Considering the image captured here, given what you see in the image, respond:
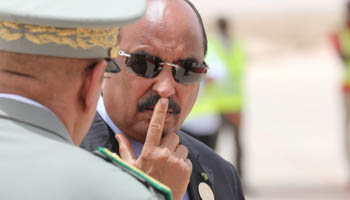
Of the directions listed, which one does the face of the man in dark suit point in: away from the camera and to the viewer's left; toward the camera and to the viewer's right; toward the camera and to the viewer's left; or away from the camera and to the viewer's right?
toward the camera and to the viewer's left

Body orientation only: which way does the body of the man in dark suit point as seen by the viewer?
toward the camera

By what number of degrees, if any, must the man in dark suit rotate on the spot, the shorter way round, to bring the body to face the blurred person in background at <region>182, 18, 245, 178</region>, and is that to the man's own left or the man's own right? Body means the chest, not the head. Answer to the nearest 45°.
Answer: approximately 180°
